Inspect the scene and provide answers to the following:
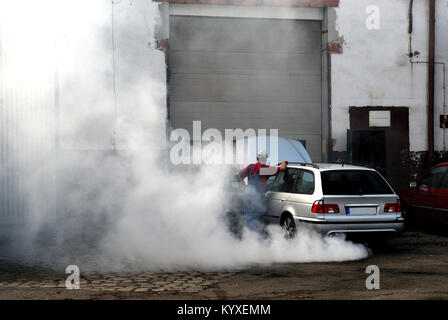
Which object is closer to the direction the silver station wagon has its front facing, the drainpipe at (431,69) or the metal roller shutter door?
the metal roller shutter door

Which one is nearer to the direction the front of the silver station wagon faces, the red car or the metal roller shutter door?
the metal roller shutter door

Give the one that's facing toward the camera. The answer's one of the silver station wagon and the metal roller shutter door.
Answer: the metal roller shutter door

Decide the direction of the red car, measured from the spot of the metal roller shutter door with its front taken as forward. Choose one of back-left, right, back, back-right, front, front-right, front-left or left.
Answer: front-left

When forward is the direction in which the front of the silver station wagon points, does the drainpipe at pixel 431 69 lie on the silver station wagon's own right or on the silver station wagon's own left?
on the silver station wagon's own right

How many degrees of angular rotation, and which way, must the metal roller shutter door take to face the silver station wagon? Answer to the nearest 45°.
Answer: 0° — it already faces it

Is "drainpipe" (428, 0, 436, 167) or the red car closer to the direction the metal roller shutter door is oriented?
the red car

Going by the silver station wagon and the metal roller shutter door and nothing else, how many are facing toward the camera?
1

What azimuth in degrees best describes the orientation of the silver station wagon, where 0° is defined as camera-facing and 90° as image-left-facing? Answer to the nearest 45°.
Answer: approximately 135°

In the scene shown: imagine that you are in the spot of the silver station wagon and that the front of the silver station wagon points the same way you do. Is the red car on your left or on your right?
on your right

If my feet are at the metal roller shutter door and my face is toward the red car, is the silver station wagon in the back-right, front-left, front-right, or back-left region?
front-right

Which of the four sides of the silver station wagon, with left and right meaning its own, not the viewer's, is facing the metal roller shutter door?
front

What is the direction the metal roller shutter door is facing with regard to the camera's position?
facing the viewer

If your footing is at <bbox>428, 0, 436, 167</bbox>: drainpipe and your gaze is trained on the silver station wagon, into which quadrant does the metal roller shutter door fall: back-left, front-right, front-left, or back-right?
front-right
